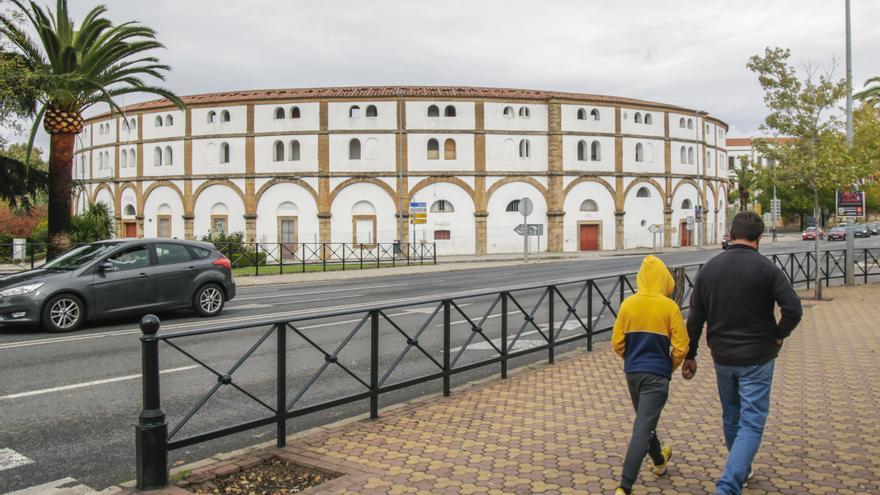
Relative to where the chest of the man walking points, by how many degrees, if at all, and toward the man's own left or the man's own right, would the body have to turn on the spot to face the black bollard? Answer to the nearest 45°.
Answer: approximately 90° to the man's own left

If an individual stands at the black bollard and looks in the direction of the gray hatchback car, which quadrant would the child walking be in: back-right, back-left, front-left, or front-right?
back-right

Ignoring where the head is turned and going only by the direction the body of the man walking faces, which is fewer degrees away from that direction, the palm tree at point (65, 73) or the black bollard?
the palm tree

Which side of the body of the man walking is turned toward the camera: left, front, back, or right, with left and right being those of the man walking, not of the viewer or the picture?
back

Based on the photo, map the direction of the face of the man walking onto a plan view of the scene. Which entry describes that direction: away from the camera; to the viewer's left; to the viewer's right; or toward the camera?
away from the camera

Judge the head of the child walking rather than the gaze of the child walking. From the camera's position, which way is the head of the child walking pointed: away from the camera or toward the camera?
away from the camera

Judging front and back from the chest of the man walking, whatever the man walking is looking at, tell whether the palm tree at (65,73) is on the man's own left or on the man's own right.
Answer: on the man's own left
